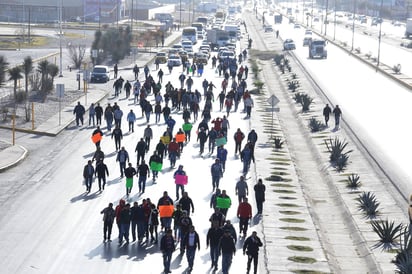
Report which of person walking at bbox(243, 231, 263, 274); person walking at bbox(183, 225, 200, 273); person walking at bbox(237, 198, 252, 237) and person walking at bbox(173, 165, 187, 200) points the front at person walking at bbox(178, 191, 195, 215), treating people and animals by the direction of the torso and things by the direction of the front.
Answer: person walking at bbox(173, 165, 187, 200)

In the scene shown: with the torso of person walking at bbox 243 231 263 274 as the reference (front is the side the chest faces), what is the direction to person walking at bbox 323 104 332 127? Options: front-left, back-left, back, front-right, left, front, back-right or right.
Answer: back

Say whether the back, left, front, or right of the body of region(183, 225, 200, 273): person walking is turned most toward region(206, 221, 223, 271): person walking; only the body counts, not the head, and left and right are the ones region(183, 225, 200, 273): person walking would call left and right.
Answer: left

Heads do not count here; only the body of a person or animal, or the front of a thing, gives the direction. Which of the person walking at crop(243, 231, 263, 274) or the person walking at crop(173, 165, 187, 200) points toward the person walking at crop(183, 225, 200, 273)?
the person walking at crop(173, 165, 187, 200)

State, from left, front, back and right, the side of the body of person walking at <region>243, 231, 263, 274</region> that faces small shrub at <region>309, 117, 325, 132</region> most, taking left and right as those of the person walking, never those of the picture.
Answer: back

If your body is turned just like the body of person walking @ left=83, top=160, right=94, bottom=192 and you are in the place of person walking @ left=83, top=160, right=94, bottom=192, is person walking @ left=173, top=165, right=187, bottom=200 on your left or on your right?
on your left

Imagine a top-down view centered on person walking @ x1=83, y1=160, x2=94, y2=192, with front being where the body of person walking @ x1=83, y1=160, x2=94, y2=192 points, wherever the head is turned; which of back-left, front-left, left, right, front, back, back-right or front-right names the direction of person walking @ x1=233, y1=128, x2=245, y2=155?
back-left

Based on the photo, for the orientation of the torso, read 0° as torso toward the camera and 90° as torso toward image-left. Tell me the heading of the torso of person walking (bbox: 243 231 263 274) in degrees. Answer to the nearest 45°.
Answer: approximately 0°

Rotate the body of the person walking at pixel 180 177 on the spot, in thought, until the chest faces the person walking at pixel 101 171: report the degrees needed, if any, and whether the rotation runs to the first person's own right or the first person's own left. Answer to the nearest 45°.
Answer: approximately 135° to the first person's own right

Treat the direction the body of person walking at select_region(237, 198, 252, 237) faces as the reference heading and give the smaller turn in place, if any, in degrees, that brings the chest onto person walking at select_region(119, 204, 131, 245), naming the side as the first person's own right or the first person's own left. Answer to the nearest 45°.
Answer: approximately 90° to the first person's own right

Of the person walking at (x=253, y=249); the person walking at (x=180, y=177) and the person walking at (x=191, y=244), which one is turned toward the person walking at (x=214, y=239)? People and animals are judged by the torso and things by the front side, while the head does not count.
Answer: the person walking at (x=180, y=177)
